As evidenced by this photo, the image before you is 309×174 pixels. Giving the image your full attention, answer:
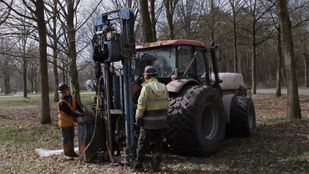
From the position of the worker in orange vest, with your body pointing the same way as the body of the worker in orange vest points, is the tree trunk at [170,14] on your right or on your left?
on your left

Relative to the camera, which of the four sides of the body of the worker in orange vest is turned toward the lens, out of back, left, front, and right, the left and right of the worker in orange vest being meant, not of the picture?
right

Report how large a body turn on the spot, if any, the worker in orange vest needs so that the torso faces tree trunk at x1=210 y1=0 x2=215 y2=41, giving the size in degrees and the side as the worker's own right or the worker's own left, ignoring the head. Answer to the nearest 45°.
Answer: approximately 45° to the worker's own left

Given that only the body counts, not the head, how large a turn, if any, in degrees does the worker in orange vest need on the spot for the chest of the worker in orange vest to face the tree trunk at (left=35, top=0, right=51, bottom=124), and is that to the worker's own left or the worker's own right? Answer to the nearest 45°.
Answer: approximately 90° to the worker's own left
